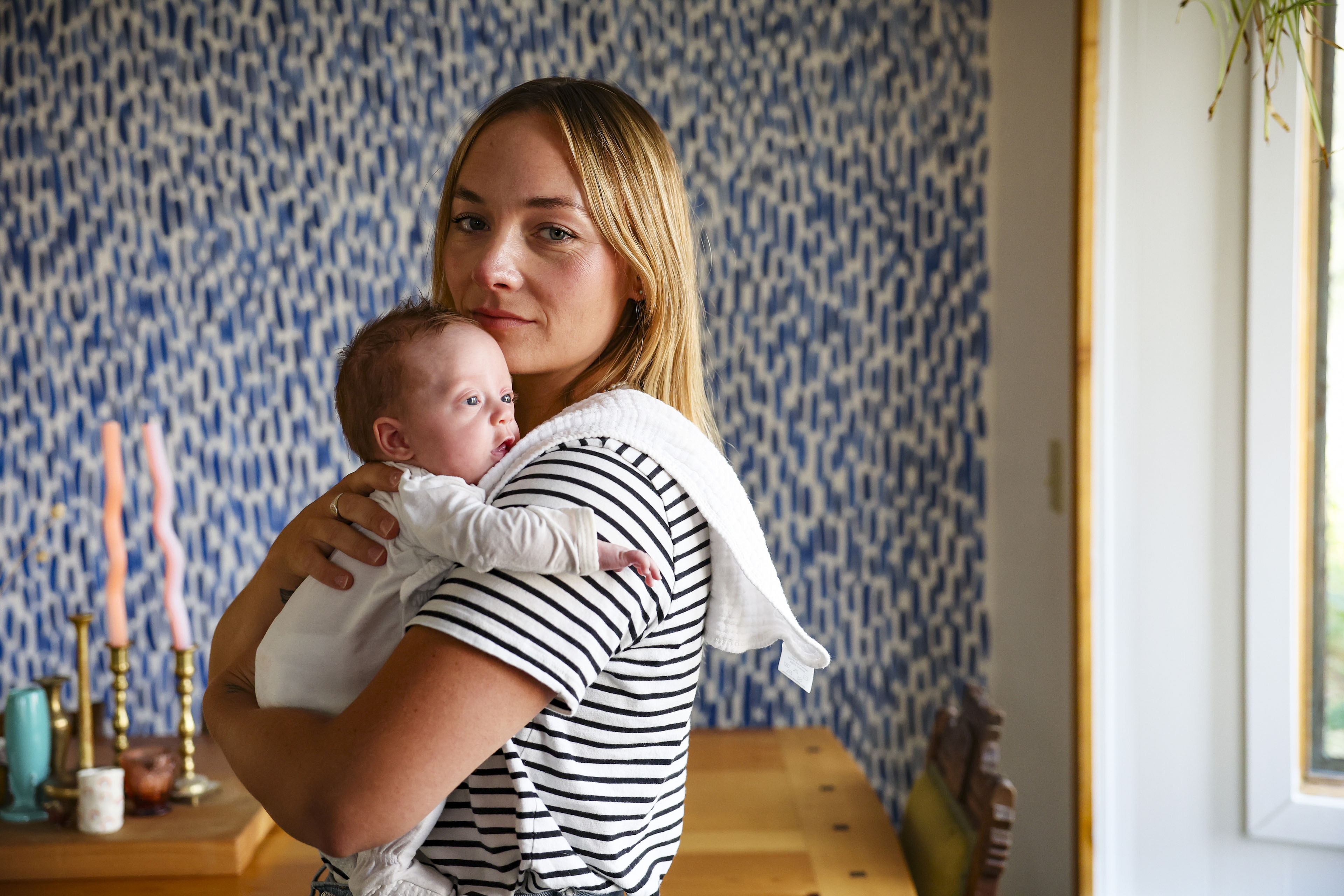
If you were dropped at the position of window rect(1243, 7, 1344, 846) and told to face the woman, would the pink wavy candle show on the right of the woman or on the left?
right

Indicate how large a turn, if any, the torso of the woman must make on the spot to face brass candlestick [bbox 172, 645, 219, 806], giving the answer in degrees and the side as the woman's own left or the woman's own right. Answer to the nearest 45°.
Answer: approximately 45° to the woman's own right

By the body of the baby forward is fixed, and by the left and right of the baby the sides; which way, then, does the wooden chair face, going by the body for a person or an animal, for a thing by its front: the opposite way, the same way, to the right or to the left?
the opposite way

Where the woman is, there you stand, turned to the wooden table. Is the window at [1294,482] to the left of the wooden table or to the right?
right

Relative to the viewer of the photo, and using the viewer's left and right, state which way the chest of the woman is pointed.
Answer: facing to the left of the viewer

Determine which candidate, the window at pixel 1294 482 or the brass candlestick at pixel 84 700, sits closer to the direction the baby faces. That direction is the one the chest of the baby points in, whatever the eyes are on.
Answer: the window

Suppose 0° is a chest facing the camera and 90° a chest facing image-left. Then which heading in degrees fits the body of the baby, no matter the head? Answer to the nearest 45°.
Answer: approximately 270°

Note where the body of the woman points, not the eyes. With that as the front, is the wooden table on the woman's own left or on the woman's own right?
on the woman's own right

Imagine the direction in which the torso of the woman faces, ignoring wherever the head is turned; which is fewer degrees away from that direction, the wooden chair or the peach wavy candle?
the peach wavy candle

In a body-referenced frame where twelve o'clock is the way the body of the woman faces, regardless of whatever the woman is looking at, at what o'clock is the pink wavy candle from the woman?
The pink wavy candle is roughly at 2 o'clock from the woman.

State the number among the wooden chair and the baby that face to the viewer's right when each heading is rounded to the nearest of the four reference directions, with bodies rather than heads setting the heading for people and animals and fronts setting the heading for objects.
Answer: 1
